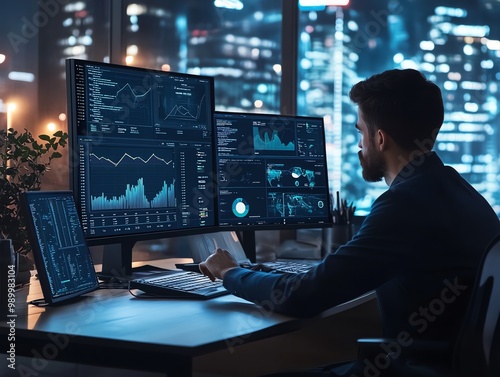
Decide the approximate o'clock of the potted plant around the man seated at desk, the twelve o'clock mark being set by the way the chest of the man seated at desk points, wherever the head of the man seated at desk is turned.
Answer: The potted plant is roughly at 11 o'clock from the man seated at desk.

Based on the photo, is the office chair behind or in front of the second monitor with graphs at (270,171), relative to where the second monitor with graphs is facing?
in front

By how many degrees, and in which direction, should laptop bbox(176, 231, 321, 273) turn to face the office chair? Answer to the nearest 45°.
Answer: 0° — it already faces it

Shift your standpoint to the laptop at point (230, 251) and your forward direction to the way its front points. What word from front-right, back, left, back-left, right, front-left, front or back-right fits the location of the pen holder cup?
left

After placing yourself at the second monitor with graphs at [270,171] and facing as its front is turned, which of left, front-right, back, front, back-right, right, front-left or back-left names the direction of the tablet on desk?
right

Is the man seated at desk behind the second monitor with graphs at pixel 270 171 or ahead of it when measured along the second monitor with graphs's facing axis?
ahead

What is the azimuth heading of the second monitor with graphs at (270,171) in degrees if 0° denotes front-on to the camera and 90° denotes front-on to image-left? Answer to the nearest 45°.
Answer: approximately 315°
